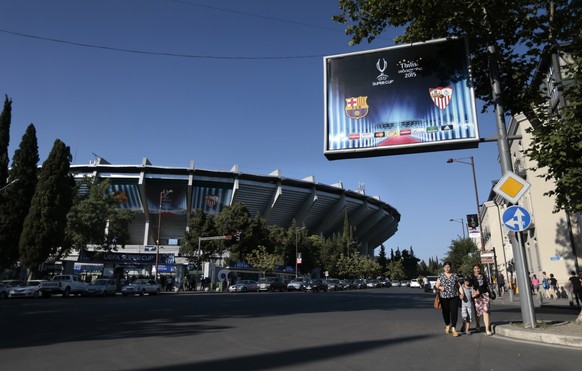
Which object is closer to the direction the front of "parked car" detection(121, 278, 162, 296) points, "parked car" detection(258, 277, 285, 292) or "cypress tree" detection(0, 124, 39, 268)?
the cypress tree

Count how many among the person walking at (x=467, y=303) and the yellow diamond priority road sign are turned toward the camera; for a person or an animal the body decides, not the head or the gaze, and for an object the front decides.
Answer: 2

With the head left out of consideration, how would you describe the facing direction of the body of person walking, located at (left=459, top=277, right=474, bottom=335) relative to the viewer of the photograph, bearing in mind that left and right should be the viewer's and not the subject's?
facing the viewer

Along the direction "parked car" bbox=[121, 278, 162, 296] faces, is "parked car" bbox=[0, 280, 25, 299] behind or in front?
in front

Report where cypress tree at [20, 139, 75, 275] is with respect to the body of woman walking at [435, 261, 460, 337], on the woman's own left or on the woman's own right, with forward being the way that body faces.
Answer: on the woman's own right

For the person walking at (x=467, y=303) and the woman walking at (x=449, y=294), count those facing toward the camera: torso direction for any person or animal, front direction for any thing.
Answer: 2

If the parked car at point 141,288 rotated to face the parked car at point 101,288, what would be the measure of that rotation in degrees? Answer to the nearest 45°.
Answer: approximately 45° to its right

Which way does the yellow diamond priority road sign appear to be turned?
toward the camera

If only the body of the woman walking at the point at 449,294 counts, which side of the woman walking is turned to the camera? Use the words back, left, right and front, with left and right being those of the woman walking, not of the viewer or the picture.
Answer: front

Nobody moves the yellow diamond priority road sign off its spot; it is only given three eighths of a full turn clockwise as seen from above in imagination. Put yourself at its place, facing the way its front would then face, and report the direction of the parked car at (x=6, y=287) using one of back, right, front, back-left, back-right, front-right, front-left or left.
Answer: front-left

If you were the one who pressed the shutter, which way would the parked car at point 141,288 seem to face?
facing the viewer and to the left of the viewer
